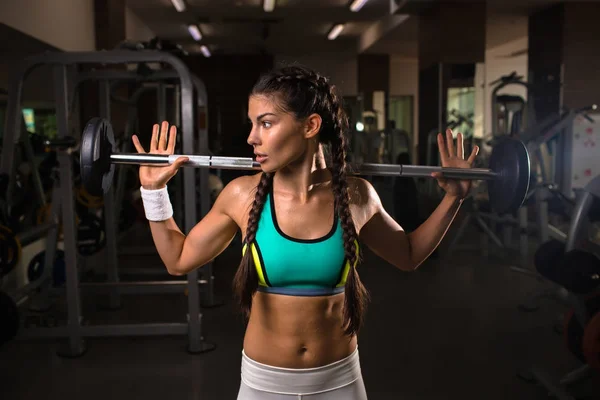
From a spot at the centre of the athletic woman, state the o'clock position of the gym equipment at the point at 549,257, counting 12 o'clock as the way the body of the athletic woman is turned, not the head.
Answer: The gym equipment is roughly at 7 o'clock from the athletic woman.

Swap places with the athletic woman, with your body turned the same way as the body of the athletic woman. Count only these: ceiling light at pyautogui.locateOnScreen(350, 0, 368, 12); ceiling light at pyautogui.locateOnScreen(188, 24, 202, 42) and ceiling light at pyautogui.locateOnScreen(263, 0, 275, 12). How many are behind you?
3

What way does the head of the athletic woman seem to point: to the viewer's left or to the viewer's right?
to the viewer's left

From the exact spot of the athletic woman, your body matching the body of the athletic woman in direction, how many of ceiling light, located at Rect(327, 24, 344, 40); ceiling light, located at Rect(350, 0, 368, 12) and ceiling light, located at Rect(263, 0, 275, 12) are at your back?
3

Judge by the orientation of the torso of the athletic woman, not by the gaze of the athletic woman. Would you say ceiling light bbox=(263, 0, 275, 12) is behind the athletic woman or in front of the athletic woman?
behind

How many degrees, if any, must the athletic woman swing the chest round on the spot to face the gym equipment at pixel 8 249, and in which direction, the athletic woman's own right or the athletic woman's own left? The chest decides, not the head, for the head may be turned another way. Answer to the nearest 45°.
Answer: approximately 135° to the athletic woman's own right

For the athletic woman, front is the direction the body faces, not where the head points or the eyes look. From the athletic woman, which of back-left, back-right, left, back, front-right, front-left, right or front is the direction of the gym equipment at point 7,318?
back-right

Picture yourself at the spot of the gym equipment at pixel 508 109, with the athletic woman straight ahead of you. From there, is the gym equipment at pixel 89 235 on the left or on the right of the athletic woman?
right

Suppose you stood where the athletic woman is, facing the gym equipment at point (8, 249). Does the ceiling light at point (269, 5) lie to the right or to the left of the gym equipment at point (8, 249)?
right

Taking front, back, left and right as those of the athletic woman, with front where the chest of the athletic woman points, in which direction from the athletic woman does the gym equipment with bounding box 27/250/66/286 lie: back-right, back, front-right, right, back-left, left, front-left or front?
back-right

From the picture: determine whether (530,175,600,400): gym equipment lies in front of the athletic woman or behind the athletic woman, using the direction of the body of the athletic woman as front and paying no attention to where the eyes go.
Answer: behind

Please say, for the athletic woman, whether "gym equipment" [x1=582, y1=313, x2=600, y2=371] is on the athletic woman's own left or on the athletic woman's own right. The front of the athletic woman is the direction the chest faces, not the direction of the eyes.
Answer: on the athletic woman's own left

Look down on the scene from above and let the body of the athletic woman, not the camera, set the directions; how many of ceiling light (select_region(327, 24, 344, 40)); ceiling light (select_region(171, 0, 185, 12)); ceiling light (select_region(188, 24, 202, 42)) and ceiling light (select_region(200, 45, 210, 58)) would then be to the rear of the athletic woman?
4

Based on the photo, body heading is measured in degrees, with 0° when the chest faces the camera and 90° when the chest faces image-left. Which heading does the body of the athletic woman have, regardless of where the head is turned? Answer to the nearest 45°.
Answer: approximately 0°
